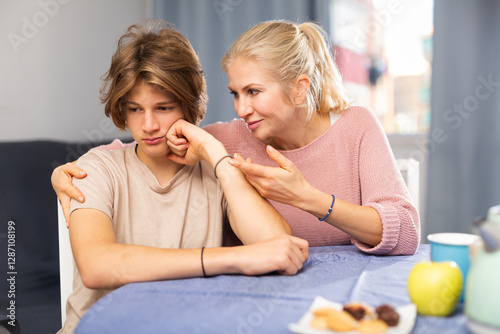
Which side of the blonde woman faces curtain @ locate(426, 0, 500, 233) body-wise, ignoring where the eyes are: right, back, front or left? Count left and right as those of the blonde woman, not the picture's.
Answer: back

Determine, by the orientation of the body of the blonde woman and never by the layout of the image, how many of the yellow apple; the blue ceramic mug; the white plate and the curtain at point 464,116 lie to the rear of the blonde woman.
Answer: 1

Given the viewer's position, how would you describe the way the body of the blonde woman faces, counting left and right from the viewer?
facing the viewer and to the left of the viewer

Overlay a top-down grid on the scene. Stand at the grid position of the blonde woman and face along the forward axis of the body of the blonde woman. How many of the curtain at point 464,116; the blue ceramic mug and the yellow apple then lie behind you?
1

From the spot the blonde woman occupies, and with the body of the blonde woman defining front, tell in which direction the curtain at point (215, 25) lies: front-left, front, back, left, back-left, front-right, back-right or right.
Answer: back-right

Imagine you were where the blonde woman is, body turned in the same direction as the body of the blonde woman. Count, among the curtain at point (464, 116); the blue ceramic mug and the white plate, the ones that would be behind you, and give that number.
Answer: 1

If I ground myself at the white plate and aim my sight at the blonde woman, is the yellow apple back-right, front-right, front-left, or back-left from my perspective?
front-right

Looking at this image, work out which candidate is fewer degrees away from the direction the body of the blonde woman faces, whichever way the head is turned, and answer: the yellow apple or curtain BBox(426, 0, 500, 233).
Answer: the yellow apple

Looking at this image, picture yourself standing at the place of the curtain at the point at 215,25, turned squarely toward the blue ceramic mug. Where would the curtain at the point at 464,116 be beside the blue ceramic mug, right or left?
left

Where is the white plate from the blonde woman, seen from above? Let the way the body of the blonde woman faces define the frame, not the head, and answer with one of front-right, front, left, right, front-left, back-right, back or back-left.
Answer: front-left

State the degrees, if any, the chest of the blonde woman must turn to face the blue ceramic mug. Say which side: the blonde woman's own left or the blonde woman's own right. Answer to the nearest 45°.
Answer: approximately 45° to the blonde woman's own left

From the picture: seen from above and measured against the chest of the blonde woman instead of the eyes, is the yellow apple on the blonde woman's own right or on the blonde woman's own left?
on the blonde woman's own left

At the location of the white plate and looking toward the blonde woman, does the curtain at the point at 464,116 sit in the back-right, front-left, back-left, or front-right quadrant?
front-right
